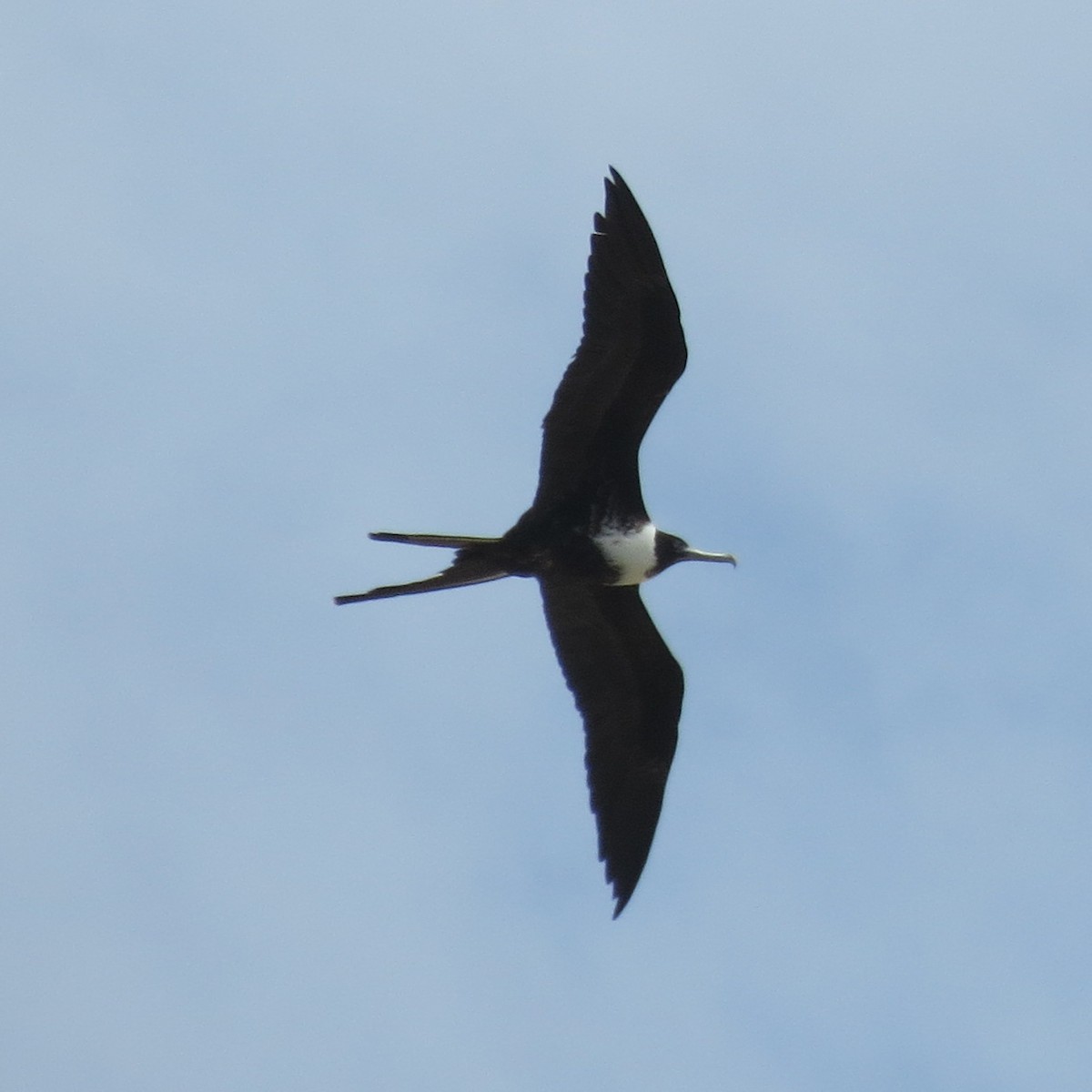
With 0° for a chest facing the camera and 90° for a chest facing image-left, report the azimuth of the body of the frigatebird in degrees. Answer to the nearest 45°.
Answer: approximately 270°
